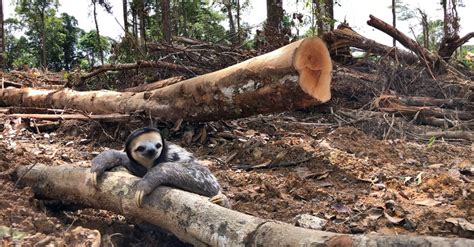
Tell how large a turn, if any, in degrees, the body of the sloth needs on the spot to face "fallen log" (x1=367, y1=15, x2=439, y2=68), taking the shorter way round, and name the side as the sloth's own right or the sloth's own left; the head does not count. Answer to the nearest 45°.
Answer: approximately 180°

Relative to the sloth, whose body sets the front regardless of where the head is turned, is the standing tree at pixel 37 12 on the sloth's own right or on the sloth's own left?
on the sloth's own right

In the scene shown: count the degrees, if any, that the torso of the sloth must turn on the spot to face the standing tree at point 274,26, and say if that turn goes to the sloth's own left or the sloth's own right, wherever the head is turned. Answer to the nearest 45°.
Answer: approximately 180°

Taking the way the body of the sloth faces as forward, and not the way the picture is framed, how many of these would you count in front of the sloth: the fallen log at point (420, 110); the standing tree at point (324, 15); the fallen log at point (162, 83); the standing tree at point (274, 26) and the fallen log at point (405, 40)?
0

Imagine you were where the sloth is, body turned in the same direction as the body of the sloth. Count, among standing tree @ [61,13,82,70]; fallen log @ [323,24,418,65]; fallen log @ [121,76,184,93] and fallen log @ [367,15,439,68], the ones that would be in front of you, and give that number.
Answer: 0

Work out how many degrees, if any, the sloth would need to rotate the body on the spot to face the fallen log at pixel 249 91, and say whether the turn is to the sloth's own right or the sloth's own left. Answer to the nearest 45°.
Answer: approximately 180°

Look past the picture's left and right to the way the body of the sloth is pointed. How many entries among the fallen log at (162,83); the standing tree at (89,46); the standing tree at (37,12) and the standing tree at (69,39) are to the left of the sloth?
0

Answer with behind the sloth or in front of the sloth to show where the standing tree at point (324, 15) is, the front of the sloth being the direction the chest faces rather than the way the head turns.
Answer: behind

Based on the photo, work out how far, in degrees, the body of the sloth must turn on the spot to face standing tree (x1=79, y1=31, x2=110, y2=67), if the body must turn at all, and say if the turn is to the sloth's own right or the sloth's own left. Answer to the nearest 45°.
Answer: approximately 135° to the sloth's own right

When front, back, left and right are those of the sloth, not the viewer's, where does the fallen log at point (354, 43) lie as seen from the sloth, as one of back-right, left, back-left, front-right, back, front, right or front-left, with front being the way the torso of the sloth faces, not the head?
back

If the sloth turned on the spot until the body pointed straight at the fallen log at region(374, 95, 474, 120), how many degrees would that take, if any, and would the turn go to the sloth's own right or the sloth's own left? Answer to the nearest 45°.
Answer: approximately 180°

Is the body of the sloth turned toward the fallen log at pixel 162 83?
no

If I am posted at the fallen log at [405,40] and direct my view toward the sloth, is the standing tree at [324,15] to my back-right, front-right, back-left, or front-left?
back-right

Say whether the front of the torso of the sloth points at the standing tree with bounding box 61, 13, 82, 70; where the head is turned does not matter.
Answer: no
